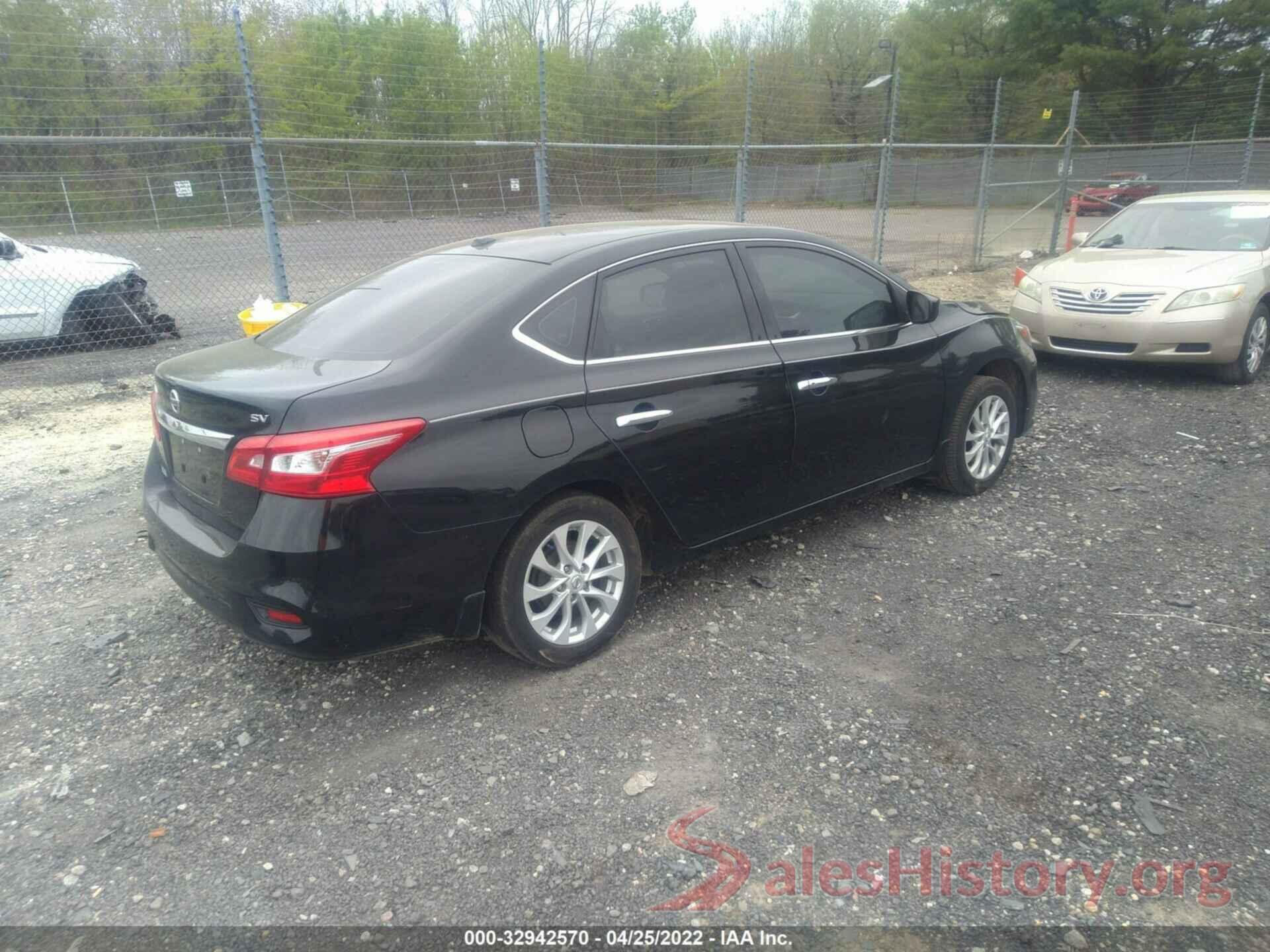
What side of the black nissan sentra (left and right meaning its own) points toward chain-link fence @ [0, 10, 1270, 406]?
left

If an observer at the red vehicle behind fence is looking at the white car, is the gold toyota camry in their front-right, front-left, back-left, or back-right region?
front-left

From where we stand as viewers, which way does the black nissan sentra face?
facing away from the viewer and to the right of the viewer

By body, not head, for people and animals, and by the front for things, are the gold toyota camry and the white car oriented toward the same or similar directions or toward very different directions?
very different directions

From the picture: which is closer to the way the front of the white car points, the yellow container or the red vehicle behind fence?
the red vehicle behind fence

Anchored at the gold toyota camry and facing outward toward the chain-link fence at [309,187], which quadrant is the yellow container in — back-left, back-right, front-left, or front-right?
front-left

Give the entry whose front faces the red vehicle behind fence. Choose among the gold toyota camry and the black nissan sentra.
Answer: the black nissan sentra

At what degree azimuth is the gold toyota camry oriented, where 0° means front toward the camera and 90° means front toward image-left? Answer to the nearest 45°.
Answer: approximately 45°
